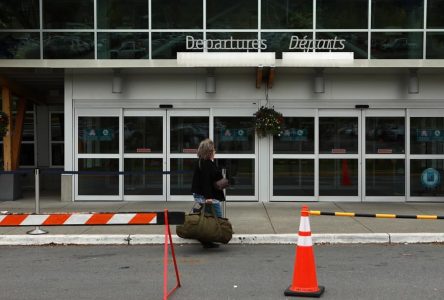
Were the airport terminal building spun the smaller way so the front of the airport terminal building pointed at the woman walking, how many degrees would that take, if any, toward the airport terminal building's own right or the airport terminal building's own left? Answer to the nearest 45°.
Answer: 0° — it already faces them

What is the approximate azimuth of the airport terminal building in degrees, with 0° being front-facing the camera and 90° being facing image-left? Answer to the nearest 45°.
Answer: approximately 0°

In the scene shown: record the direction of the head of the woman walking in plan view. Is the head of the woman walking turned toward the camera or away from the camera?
away from the camera

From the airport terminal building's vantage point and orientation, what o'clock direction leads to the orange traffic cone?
The orange traffic cone is roughly at 12 o'clock from the airport terminal building.

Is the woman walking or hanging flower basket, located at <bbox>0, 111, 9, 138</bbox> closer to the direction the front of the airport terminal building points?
the woman walking

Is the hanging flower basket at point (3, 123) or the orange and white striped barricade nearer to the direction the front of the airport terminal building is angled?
the orange and white striped barricade
